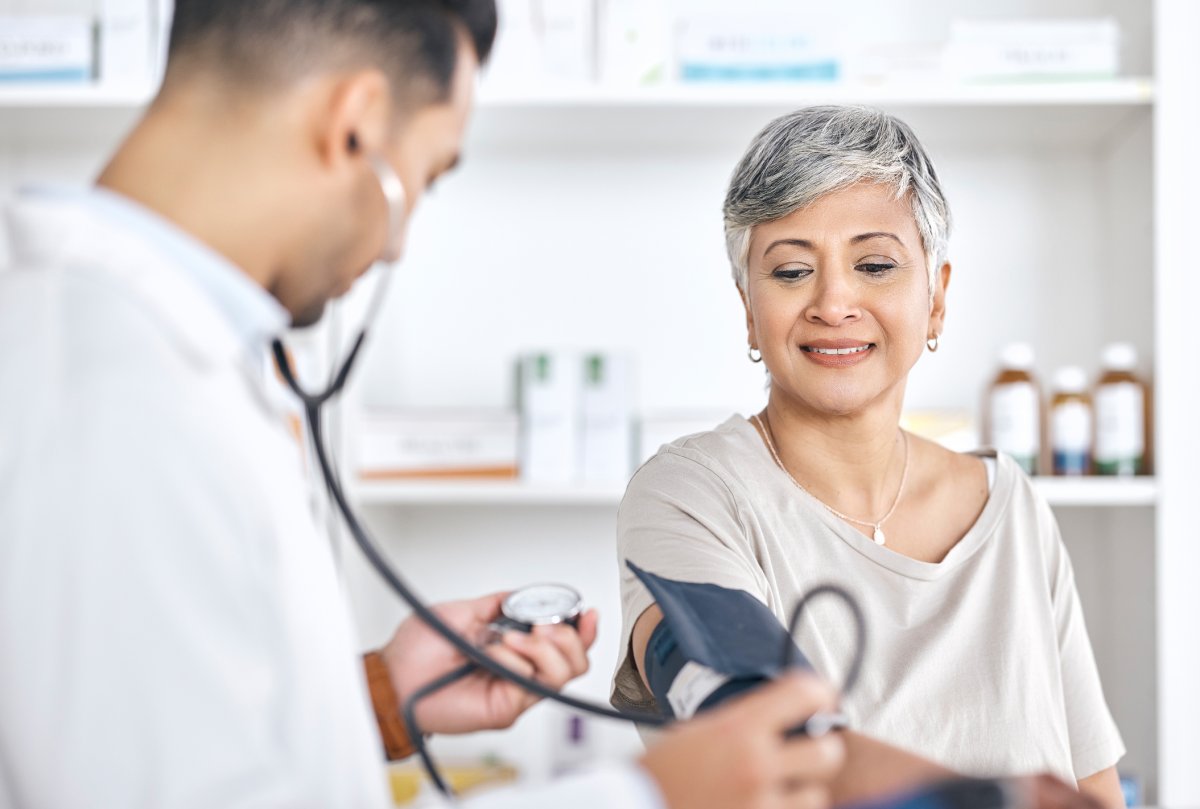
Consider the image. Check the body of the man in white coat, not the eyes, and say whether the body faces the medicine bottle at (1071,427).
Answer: yes

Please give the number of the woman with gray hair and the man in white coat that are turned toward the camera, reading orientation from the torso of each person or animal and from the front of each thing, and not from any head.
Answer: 1

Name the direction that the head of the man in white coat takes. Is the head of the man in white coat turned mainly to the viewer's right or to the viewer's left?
to the viewer's right

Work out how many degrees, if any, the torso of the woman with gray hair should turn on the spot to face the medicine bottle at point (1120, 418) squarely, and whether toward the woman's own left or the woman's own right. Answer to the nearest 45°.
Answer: approximately 135° to the woman's own left

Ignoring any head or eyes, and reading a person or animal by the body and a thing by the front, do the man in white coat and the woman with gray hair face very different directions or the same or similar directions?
very different directions

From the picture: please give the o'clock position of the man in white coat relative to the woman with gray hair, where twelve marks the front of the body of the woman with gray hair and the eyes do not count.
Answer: The man in white coat is roughly at 1 o'clock from the woman with gray hair.

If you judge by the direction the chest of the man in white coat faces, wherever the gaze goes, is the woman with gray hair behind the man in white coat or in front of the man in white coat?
in front

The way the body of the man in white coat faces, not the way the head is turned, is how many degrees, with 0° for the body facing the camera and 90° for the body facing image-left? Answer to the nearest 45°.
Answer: approximately 225°

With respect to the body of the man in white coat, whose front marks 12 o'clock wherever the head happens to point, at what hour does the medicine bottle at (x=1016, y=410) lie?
The medicine bottle is roughly at 12 o'clock from the man in white coat.

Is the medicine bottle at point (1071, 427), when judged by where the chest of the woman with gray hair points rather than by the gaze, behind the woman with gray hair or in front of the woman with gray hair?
behind
